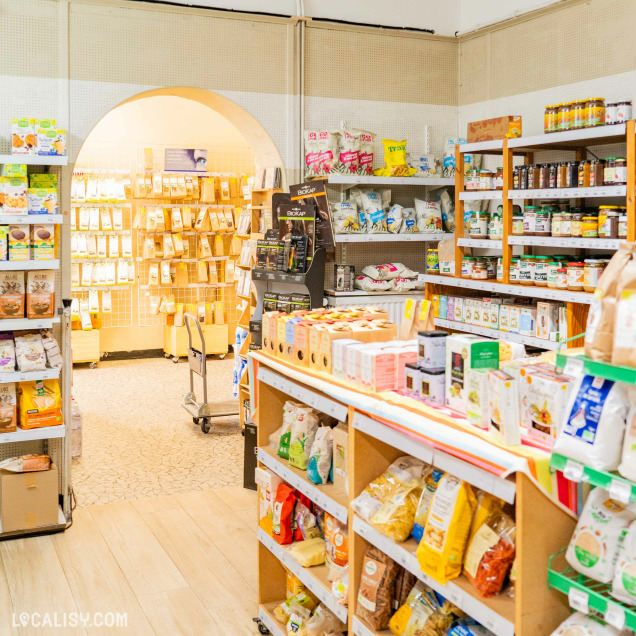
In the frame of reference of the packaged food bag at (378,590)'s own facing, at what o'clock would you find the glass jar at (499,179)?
The glass jar is roughly at 5 o'clock from the packaged food bag.

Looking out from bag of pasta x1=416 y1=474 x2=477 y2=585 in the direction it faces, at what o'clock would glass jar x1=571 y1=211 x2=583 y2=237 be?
The glass jar is roughly at 5 o'clock from the bag of pasta.

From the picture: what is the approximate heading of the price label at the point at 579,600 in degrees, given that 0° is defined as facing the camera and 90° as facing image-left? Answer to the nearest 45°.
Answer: approximately 45°

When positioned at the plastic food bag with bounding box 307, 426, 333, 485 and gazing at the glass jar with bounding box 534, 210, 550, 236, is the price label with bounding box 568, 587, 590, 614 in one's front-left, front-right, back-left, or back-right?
back-right

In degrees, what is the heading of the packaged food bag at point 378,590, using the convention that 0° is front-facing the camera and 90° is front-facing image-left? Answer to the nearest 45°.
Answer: approximately 45°

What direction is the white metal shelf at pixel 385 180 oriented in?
toward the camera

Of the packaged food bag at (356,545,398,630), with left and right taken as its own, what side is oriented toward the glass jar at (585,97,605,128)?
back

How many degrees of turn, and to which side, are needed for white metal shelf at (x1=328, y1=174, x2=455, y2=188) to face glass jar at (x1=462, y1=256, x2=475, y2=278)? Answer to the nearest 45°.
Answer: approximately 45° to its left

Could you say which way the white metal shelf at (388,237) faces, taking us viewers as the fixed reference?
facing the viewer

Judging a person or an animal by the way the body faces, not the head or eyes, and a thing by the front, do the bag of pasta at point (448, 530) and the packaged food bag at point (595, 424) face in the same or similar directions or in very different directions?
same or similar directions

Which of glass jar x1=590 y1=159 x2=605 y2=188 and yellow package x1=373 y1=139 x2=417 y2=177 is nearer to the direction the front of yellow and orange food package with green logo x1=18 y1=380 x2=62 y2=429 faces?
the glass jar

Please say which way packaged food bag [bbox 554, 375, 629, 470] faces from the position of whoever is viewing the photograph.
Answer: facing the viewer and to the left of the viewer

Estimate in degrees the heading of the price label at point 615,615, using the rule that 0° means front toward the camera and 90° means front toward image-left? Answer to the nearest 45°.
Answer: approximately 45°
